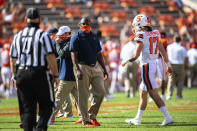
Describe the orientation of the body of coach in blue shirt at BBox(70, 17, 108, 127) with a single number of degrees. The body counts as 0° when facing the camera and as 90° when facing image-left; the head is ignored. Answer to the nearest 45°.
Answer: approximately 0°

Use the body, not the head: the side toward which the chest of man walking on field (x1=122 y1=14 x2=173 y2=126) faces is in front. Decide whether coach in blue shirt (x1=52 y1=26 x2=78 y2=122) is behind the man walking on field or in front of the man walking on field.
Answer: in front

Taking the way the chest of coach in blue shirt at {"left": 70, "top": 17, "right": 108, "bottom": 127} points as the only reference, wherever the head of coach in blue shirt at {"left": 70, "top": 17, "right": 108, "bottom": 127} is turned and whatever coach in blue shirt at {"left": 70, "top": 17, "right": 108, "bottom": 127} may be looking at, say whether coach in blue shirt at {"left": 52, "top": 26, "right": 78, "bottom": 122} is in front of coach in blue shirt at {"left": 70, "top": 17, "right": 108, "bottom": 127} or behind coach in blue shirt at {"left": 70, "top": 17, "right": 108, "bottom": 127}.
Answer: behind

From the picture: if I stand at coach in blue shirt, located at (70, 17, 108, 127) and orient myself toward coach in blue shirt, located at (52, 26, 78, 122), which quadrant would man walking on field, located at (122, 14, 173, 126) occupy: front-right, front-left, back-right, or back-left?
back-right

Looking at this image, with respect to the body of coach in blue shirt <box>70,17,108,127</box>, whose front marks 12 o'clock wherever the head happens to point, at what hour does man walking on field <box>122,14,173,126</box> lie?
The man walking on field is roughly at 9 o'clock from the coach in blue shirt.
